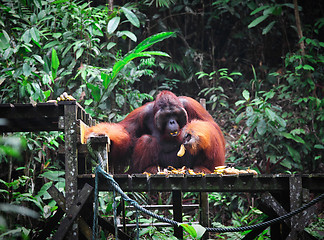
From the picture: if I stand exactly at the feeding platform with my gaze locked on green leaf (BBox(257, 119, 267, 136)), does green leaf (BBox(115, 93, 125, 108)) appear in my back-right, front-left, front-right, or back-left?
front-left

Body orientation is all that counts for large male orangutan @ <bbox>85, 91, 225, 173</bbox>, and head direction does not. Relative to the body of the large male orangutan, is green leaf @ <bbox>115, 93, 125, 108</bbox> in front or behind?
behind

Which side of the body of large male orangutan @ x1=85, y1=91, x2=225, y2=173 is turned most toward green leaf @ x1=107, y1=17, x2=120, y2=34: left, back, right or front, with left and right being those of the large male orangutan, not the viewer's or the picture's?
back

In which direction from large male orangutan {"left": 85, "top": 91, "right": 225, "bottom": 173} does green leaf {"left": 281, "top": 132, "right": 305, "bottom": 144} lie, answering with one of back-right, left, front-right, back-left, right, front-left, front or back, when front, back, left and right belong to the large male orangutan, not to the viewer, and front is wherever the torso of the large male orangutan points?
back-left

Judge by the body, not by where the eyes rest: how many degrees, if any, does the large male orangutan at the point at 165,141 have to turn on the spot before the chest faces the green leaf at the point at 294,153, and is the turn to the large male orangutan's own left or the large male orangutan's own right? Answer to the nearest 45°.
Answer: approximately 135° to the large male orangutan's own left

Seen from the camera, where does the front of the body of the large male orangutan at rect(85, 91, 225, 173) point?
toward the camera

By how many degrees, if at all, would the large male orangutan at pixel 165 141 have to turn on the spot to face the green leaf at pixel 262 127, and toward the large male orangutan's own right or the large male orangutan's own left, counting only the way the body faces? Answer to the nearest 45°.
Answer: approximately 135° to the large male orangutan's own left

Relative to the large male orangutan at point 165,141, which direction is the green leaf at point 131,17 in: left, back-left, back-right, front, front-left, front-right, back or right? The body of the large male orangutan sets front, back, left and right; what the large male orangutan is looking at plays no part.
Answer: back
